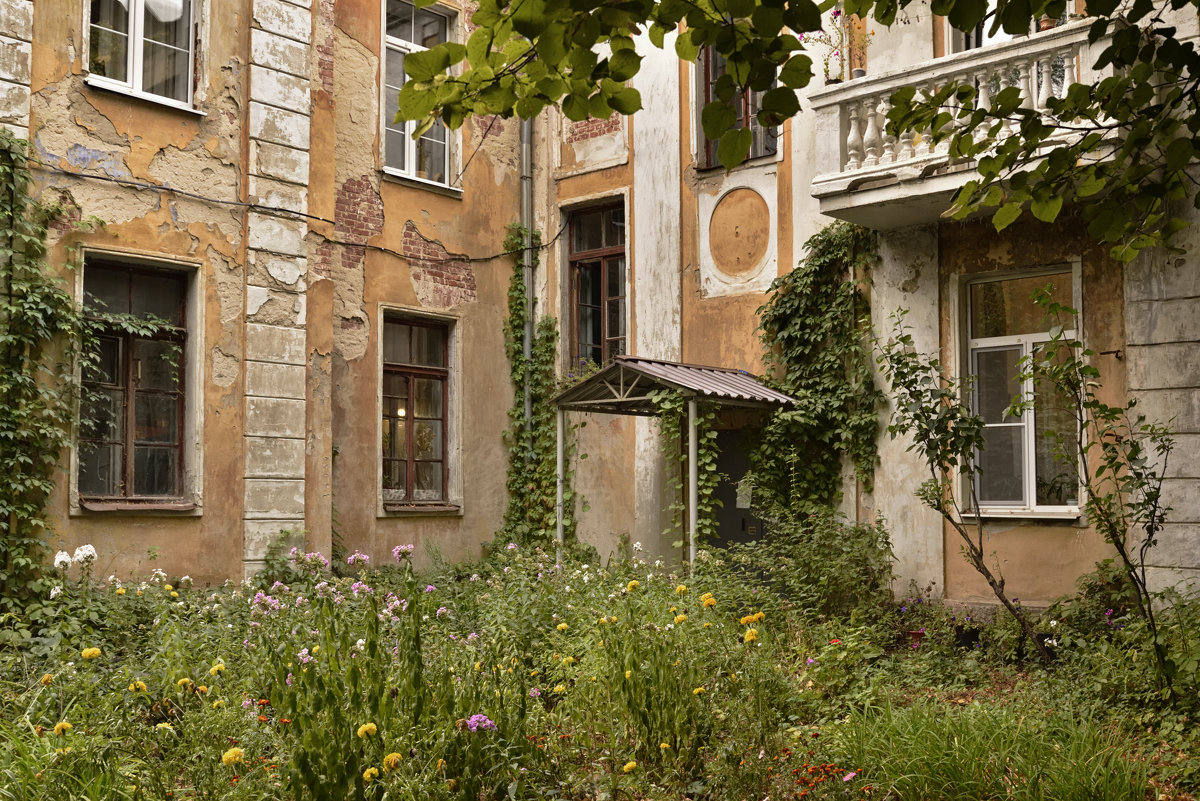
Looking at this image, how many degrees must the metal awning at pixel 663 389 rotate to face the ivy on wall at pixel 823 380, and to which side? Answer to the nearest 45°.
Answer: approximately 135° to its left

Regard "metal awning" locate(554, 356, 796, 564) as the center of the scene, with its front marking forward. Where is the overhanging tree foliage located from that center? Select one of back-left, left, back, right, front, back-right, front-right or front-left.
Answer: front-left

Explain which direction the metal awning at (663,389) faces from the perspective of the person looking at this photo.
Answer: facing the viewer and to the left of the viewer

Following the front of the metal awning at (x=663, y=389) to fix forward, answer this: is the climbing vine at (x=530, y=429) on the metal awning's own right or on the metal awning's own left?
on the metal awning's own right
